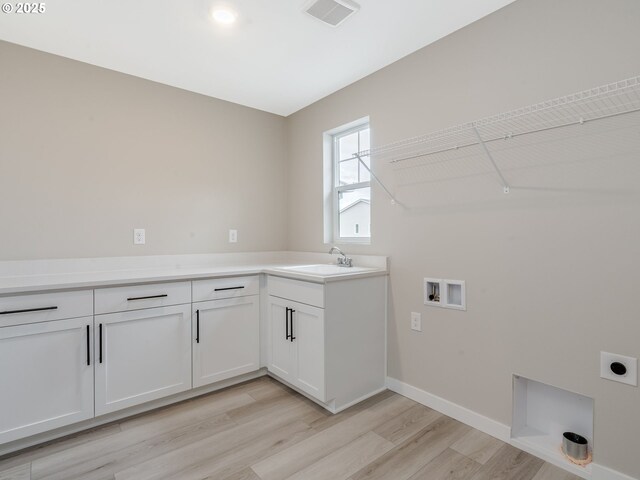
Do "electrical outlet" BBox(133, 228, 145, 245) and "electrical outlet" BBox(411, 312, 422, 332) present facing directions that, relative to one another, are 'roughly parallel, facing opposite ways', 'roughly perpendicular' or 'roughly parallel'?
roughly perpendicular

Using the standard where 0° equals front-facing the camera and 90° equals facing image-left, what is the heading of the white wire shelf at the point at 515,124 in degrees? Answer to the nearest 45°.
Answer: approximately 45°

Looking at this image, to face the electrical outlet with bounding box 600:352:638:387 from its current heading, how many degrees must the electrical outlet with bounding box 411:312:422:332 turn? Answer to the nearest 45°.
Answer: approximately 90° to its left

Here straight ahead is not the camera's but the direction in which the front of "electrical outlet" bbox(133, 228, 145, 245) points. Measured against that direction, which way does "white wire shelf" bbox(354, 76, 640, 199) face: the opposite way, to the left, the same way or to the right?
to the right

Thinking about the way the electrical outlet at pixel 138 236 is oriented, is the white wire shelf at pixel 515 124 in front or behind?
in front

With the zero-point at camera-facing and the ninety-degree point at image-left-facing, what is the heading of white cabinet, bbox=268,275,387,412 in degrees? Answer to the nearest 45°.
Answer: approximately 45°

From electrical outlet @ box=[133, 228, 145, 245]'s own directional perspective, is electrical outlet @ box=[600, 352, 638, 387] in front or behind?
in front
